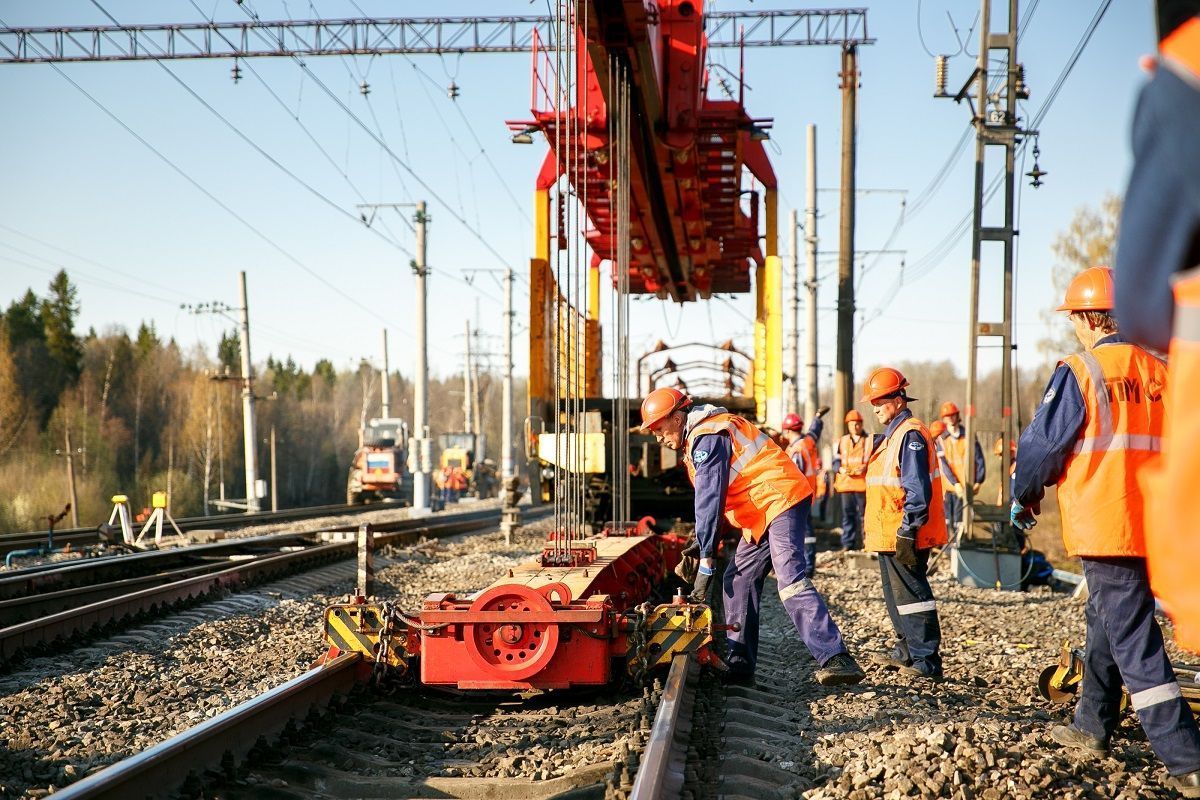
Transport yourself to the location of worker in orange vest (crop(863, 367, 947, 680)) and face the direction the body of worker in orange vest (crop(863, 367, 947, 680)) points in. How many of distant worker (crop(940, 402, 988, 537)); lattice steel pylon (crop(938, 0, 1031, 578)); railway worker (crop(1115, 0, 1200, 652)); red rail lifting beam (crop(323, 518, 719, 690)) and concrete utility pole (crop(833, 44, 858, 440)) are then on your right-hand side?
3

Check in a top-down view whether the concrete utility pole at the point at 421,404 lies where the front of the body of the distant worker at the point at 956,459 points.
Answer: no

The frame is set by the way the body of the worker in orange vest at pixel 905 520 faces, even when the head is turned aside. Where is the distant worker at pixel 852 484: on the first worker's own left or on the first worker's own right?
on the first worker's own right

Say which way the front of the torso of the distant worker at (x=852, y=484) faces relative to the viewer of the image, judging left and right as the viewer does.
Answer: facing the viewer

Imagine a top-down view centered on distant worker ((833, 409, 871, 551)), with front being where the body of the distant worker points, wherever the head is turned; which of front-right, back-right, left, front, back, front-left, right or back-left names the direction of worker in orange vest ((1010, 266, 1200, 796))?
front

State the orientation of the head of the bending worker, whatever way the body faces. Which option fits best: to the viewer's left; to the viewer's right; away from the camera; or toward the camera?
to the viewer's left

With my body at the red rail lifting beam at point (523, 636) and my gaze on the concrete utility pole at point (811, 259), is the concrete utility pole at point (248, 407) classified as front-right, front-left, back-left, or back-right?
front-left

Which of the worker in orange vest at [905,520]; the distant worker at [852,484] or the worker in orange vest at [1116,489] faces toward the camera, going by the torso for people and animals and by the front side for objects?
the distant worker

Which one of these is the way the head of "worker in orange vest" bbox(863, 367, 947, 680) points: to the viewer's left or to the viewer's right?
to the viewer's left

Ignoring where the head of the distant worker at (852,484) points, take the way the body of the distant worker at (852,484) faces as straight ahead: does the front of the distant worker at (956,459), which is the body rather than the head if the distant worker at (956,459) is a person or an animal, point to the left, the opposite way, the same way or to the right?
the same way

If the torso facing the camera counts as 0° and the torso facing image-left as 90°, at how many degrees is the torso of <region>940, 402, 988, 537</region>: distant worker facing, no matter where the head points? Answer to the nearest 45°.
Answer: approximately 0°

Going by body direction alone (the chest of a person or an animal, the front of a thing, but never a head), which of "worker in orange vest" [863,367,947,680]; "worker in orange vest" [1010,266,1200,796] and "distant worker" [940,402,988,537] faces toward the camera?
the distant worker

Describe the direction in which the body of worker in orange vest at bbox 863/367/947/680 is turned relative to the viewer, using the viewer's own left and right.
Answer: facing to the left of the viewer

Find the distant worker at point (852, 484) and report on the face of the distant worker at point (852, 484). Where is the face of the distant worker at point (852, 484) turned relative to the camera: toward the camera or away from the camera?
toward the camera

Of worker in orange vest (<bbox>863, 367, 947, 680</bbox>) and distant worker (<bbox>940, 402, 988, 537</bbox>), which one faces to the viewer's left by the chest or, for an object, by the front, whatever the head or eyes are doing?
the worker in orange vest

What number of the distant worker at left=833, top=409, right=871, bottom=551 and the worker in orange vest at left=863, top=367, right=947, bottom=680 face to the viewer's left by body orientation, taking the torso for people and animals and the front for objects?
1

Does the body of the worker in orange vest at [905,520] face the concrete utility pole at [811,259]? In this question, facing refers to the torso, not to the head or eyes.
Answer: no
